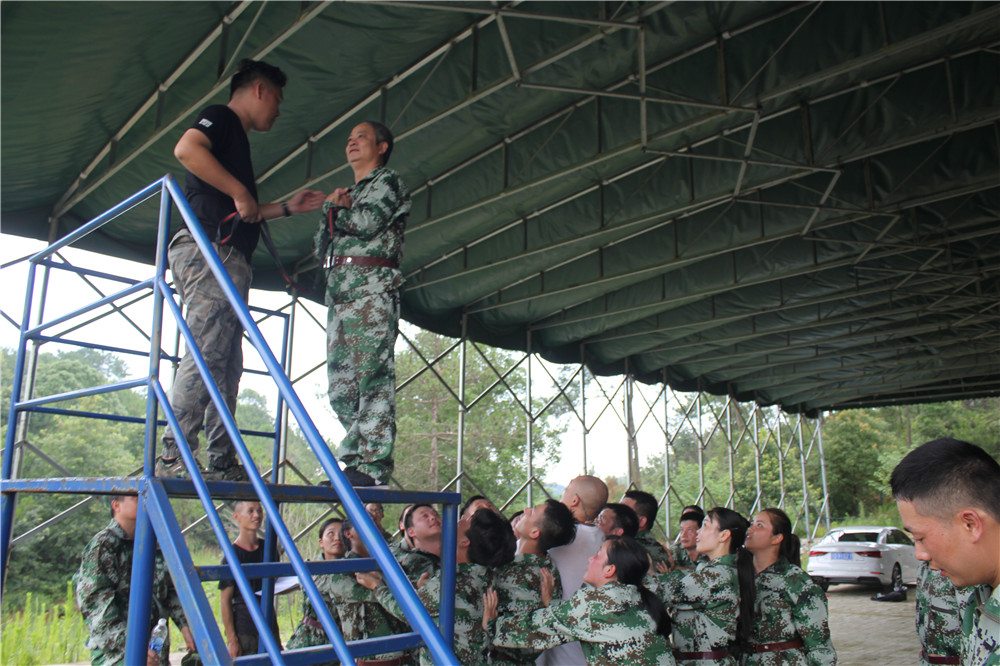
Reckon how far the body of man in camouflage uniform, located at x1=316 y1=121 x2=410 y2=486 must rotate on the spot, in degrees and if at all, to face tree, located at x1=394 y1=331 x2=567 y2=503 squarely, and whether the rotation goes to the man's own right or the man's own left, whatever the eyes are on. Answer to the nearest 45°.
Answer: approximately 135° to the man's own right

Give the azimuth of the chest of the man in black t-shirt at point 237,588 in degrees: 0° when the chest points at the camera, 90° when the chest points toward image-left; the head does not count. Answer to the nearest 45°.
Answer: approximately 315°

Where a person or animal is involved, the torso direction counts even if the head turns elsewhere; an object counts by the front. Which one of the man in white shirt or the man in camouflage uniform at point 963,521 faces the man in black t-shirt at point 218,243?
the man in camouflage uniform

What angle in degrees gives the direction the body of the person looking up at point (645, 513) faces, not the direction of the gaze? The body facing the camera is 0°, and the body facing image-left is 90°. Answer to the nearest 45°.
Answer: approximately 90°

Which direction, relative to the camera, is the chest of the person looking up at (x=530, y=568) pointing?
to the viewer's left

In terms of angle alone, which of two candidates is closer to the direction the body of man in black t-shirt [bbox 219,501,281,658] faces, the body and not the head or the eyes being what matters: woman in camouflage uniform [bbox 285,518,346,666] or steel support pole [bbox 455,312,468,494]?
the woman in camouflage uniform

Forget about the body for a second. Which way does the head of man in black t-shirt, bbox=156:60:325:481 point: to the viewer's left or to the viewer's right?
to the viewer's right

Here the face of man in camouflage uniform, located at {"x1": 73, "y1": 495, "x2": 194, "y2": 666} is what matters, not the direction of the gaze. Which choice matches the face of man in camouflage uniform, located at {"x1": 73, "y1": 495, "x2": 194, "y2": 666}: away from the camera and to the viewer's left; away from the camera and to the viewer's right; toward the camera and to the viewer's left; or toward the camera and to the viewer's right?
toward the camera and to the viewer's right

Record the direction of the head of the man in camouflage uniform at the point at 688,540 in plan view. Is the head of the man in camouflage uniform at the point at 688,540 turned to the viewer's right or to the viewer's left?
to the viewer's left

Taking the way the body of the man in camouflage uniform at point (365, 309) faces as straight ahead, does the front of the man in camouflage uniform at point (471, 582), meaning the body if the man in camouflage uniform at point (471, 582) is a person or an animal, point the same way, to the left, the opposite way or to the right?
to the right

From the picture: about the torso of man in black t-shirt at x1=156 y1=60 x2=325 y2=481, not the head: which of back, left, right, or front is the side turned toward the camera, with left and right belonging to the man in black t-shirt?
right
